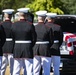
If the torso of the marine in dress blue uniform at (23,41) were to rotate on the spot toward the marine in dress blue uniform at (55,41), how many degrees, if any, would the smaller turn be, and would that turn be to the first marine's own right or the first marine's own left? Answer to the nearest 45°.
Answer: approximately 45° to the first marine's own right
